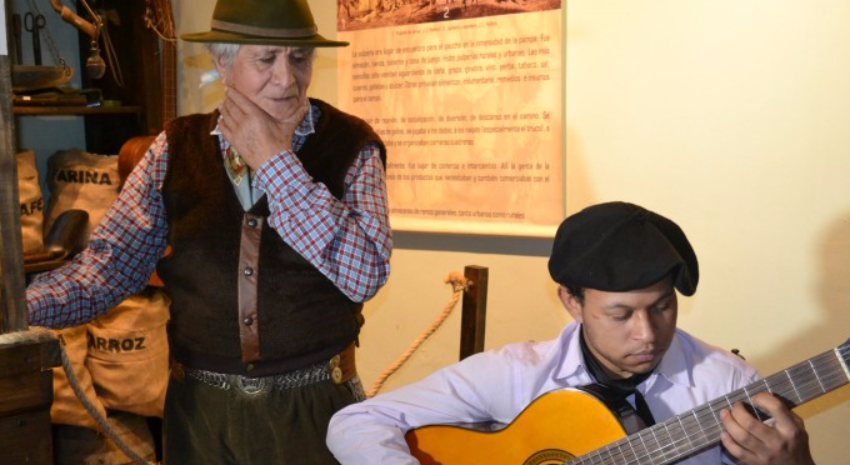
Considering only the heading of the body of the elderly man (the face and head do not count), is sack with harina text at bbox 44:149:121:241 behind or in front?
behind

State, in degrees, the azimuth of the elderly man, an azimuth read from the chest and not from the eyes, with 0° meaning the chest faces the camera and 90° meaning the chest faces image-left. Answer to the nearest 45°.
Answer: approximately 0°

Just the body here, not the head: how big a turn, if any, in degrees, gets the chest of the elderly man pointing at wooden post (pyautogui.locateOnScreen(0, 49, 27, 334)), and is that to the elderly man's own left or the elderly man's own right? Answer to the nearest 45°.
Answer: approximately 45° to the elderly man's own right

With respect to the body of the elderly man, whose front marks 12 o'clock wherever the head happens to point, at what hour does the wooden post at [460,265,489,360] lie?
The wooden post is roughly at 8 o'clock from the elderly man.

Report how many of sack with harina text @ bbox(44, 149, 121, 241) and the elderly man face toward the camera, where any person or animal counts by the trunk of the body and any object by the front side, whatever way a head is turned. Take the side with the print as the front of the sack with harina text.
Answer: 2

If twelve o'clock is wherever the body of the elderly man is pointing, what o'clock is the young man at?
The young man is roughly at 10 o'clock from the elderly man.

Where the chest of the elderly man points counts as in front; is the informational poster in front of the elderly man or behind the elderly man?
behind
